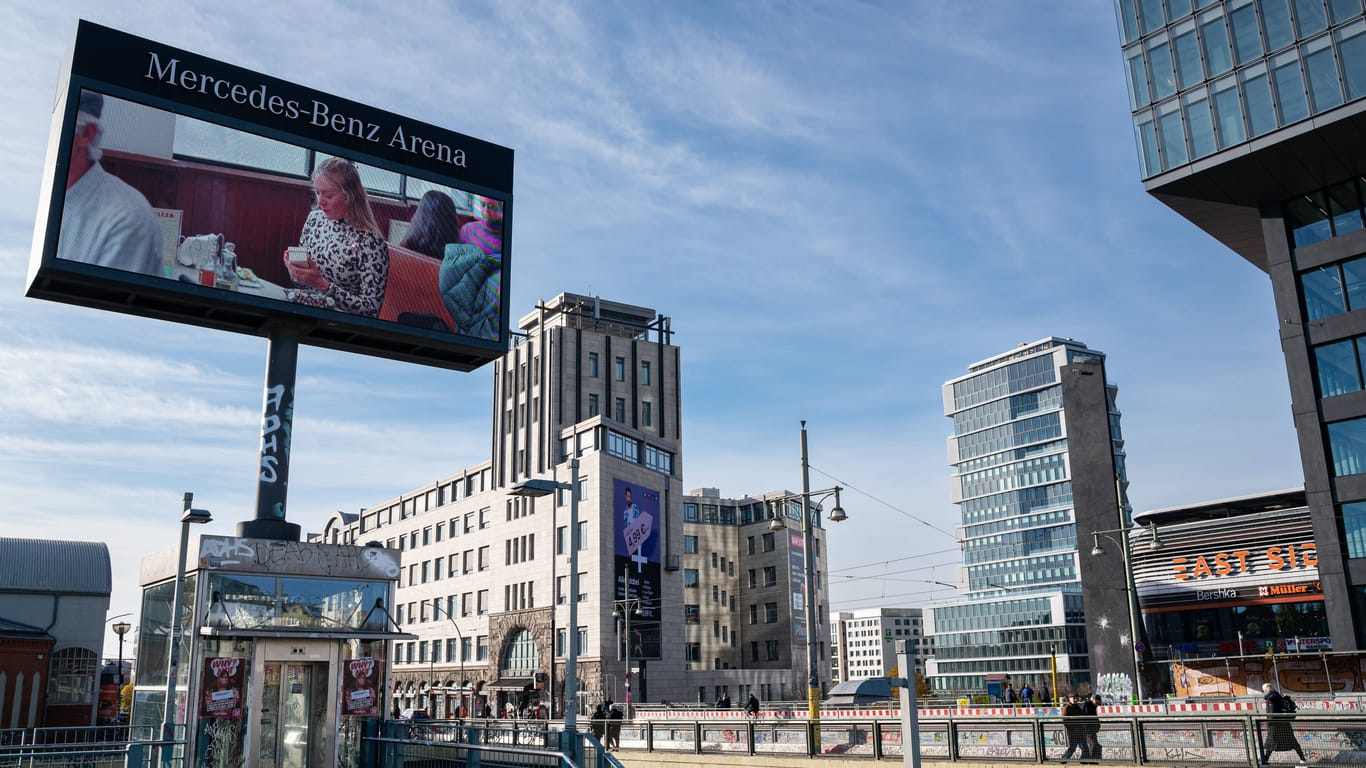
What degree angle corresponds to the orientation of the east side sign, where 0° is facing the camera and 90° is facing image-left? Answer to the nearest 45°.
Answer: approximately 0°

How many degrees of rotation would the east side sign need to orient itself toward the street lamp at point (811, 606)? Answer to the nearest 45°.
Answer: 0° — it already faces it

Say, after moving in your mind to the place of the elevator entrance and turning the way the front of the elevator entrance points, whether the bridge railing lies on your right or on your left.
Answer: on your left

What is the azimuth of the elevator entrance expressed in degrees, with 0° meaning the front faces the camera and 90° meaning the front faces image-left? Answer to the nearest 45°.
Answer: approximately 0°

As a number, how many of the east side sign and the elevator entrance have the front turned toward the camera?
2

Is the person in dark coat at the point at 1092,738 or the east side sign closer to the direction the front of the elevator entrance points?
the person in dark coat

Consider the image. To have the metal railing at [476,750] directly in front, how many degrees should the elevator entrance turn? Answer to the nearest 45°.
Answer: approximately 45° to its left

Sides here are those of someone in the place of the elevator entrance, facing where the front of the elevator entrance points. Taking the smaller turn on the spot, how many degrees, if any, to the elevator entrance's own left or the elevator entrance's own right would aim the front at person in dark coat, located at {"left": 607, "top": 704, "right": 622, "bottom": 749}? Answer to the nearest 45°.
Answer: approximately 135° to the elevator entrance's own left

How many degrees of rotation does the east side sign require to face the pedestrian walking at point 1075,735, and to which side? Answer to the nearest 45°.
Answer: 0° — it already faces them

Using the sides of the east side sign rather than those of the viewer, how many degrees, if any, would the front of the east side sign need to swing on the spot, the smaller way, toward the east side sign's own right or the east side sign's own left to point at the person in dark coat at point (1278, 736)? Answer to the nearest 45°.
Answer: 0° — it already faces them

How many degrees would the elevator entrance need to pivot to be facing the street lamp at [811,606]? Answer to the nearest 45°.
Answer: approximately 90° to its left
